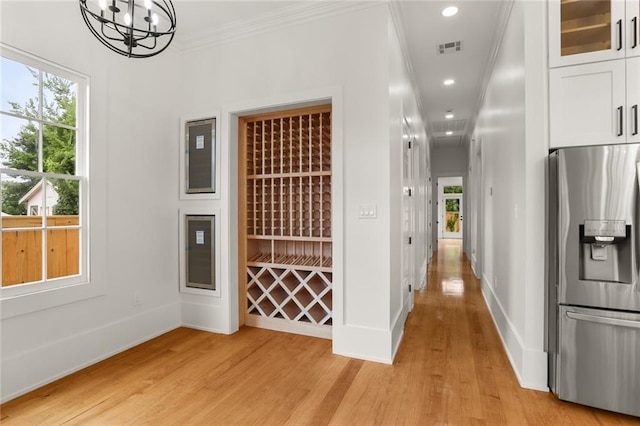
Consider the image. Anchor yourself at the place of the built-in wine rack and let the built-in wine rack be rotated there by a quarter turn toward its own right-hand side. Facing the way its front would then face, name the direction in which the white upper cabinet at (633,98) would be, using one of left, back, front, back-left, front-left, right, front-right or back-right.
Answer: back

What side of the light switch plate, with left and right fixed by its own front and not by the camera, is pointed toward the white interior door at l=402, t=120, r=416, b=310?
back

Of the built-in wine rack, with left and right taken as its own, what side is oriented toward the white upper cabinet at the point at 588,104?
left

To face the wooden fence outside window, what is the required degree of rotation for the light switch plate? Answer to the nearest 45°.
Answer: approximately 90° to its right

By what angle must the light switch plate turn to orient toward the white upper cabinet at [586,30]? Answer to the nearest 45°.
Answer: approximately 90° to its left

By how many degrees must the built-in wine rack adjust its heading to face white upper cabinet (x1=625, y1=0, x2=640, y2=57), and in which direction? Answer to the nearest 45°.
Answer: approximately 90° to its left

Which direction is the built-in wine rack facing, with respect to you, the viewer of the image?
facing the viewer and to the left of the viewer

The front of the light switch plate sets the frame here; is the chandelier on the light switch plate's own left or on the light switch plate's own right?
on the light switch plate's own right

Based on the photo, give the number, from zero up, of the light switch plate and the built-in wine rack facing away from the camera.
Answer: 0

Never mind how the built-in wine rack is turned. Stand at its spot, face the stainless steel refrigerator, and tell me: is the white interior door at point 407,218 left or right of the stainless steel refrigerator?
left

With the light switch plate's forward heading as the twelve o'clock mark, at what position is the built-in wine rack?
The built-in wine rack is roughly at 4 o'clock from the light switch plate.

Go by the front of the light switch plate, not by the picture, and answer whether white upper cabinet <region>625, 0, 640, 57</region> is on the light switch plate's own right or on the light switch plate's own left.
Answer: on the light switch plate's own left

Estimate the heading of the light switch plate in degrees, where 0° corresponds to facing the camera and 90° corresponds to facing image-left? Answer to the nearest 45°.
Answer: approximately 0°

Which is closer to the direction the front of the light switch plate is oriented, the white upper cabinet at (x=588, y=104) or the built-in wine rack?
the white upper cabinet
